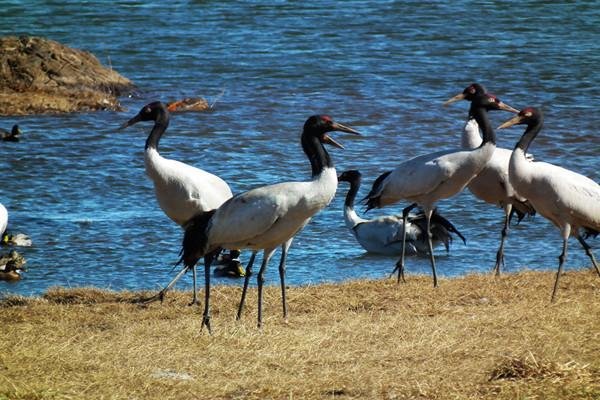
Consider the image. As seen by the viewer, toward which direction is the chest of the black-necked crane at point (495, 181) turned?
to the viewer's left

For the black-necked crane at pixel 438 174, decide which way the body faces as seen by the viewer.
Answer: to the viewer's right

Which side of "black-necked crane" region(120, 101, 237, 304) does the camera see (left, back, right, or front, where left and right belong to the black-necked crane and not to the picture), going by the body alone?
left

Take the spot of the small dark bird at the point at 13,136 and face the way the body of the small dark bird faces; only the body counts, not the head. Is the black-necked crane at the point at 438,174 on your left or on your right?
on your right

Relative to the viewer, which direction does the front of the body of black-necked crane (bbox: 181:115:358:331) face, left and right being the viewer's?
facing to the right of the viewer

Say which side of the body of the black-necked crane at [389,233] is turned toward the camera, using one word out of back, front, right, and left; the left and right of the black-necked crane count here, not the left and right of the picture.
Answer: left

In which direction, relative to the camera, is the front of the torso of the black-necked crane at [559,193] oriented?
to the viewer's left

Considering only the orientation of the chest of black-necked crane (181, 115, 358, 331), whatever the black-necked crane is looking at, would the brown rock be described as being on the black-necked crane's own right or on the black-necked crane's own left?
on the black-necked crane's own left

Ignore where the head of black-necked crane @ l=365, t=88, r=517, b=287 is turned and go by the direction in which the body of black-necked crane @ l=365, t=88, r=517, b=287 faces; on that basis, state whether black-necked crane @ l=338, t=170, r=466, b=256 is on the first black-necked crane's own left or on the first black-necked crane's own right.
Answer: on the first black-necked crane's own left

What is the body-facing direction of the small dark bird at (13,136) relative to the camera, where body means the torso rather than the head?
to the viewer's right
